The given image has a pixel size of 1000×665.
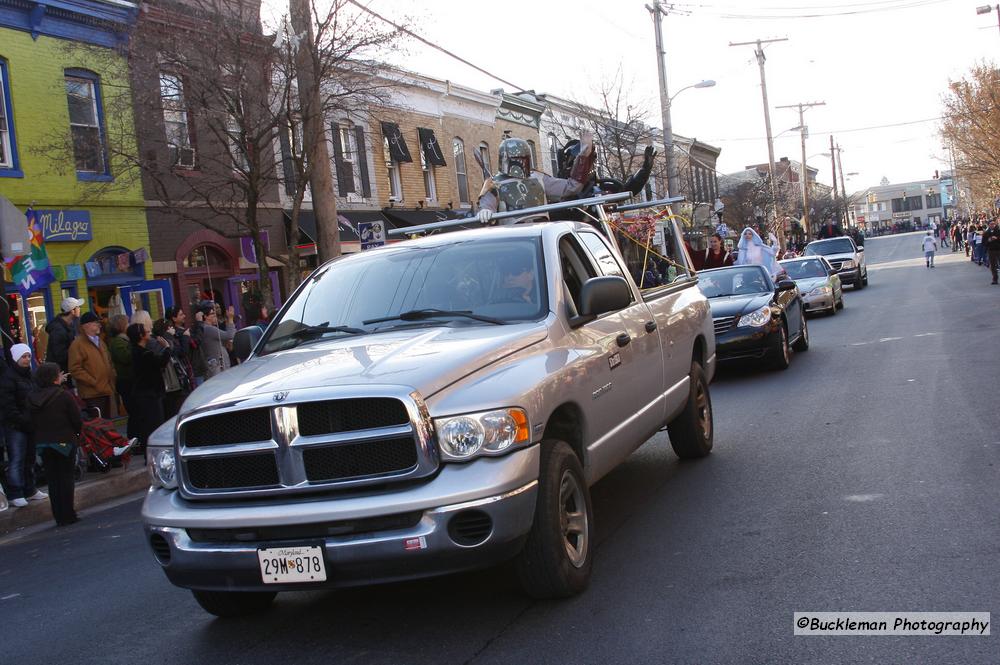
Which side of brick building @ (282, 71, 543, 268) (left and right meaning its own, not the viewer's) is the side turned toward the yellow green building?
right

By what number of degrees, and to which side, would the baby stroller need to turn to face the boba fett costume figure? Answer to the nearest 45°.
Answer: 0° — it already faces it

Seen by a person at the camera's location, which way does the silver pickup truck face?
facing the viewer and to the left of the viewer

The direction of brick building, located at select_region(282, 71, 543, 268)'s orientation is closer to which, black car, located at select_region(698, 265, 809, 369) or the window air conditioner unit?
the black car

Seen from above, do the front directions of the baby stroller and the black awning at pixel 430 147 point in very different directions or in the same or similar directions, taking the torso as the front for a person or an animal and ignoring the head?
same or similar directions

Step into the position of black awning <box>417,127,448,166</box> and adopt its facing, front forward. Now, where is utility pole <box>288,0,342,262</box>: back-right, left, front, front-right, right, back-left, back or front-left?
front-right

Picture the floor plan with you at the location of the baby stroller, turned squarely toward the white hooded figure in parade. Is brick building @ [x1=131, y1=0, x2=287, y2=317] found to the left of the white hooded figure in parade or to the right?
left

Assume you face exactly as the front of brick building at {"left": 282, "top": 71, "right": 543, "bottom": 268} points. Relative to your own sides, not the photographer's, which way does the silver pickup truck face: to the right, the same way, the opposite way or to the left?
to the right

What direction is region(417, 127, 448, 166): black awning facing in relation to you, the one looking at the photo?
facing the viewer and to the right of the viewer

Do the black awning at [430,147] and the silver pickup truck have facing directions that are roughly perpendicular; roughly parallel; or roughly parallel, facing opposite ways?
roughly perpendicular

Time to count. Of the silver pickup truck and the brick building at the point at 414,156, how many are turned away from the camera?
0

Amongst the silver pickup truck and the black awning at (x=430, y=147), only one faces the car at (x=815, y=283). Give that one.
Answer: the black awning

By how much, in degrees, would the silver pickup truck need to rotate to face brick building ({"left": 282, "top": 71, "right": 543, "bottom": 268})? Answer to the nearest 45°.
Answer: approximately 135° to its right

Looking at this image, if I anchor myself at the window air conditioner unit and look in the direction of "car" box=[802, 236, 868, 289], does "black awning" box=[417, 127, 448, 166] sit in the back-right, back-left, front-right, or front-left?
front-left

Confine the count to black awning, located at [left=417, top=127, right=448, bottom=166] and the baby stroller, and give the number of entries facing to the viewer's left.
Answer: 0
